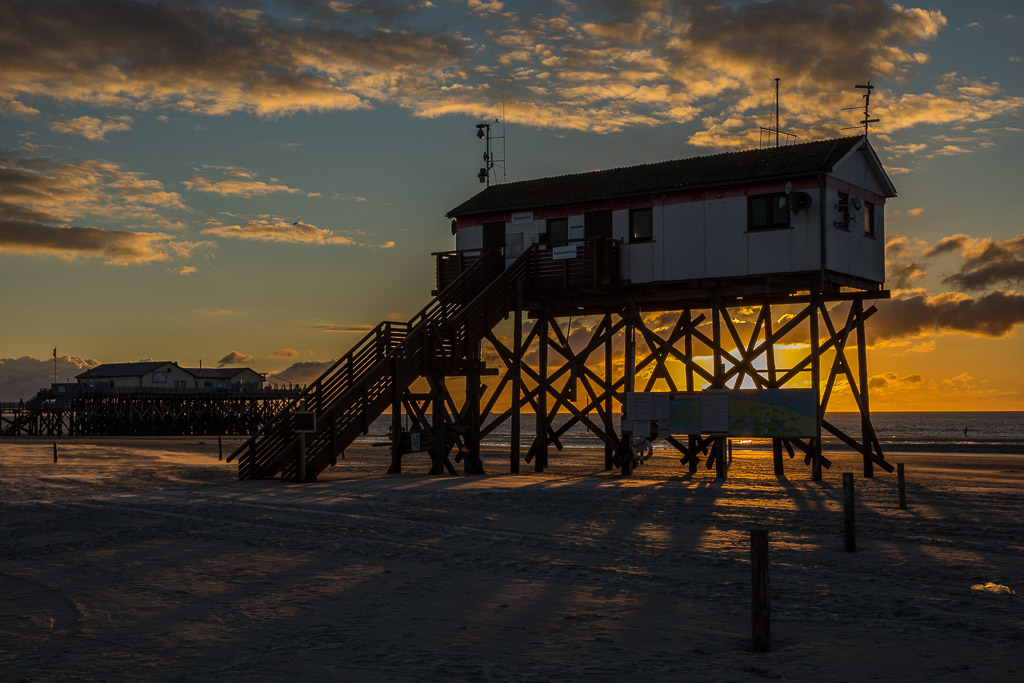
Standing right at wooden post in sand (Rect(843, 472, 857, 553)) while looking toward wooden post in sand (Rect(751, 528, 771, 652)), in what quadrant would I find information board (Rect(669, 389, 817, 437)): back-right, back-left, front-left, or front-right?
back-right

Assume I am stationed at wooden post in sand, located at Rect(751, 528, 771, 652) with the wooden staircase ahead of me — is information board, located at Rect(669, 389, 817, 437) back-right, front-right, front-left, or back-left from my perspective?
front-right

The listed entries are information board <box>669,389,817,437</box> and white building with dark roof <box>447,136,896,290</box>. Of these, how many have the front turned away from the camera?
0

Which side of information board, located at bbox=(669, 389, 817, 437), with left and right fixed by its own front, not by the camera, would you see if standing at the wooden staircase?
right

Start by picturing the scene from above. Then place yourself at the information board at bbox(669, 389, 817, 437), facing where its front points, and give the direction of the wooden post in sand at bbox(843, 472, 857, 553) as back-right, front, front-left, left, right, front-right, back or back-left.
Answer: front

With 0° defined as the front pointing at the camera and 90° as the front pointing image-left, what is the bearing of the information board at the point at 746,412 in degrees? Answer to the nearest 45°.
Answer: approximately 0°

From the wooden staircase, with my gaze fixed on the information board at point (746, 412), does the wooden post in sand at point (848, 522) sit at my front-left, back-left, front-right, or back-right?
front-right

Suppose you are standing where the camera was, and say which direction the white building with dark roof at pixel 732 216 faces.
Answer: facing the viewer and to the left of the viewer

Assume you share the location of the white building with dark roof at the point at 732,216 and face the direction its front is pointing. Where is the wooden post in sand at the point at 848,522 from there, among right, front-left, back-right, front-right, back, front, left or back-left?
front-left

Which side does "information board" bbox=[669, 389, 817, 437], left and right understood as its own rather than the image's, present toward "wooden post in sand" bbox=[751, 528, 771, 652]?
front
